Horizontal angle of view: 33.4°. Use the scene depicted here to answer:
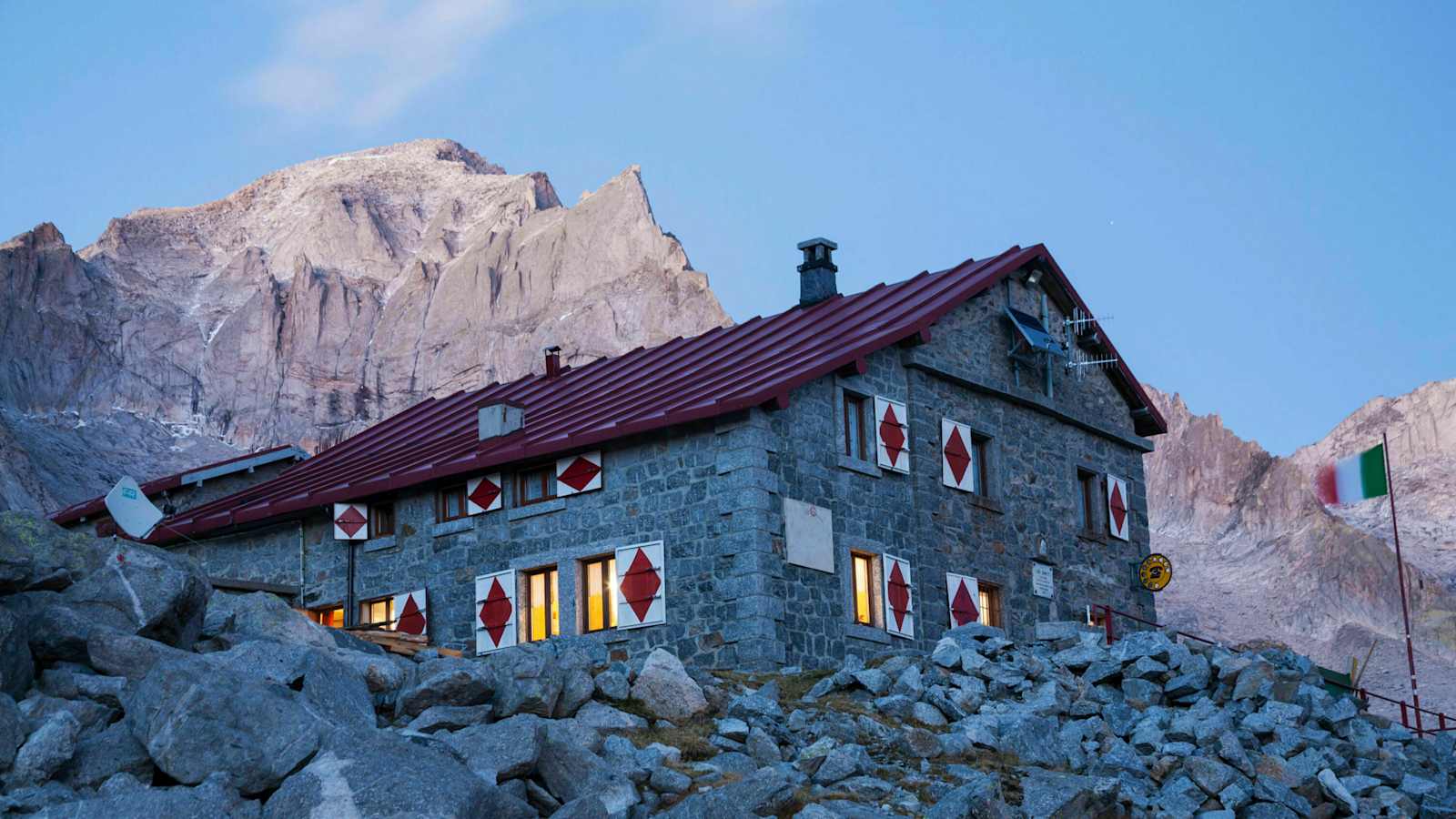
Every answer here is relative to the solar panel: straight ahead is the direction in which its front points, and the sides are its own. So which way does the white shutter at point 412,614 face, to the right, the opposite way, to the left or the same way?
to the right

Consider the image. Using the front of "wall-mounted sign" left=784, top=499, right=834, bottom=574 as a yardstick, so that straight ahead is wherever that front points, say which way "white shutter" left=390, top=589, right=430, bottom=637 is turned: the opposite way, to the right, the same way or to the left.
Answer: to the right

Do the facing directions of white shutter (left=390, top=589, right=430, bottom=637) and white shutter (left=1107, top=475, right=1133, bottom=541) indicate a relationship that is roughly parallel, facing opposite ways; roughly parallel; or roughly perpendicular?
roughly perpendicular

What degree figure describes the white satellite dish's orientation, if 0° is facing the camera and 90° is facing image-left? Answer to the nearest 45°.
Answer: approximately 45°

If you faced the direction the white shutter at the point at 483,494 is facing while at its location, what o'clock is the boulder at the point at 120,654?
The boulder is roughly at 11 o'clock from the white shutter.

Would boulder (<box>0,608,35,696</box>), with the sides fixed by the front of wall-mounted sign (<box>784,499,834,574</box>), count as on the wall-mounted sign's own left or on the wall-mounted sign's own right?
on the wall-mounted sign's own right

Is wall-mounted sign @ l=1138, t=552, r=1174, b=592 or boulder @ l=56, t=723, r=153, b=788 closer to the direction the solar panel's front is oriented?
the boulder

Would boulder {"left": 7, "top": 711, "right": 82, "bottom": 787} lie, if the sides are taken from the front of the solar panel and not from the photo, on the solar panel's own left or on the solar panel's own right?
on the solar panel's own right

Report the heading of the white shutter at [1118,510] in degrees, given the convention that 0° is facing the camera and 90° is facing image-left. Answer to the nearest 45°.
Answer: approximately 315°

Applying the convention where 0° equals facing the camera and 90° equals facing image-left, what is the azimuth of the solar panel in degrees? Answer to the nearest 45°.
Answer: approximately 315°

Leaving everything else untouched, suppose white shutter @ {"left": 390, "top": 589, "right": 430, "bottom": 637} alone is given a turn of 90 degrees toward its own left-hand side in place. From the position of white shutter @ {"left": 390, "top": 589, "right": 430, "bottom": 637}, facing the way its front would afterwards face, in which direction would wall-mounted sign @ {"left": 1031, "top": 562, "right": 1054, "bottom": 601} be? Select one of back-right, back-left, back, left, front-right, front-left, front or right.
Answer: front-left
